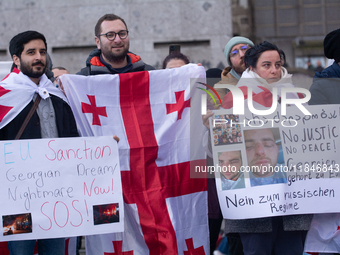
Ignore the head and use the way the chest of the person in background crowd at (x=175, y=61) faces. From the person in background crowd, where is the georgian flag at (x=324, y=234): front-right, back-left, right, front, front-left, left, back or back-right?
front-left

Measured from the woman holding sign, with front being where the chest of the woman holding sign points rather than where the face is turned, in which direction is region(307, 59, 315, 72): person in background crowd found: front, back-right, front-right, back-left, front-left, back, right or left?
back

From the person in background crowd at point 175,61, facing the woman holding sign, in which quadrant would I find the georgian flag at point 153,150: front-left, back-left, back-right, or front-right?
front-right

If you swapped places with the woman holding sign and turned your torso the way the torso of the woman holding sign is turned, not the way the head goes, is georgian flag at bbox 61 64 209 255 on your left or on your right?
on your right

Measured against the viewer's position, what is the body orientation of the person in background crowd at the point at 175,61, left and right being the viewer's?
facing the viewer

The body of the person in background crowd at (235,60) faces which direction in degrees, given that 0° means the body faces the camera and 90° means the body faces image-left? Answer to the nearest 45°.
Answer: approximately 315°

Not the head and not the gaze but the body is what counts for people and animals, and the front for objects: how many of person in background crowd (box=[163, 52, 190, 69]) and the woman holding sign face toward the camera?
2

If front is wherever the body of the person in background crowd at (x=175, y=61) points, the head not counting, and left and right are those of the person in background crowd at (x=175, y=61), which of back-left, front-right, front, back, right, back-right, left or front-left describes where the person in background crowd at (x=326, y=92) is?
front-left

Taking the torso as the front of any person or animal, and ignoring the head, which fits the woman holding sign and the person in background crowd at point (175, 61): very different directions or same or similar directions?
same or similar directions

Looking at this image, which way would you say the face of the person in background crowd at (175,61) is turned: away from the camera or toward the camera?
toward the camera

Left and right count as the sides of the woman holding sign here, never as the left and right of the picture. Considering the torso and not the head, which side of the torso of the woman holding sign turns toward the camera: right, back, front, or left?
front
